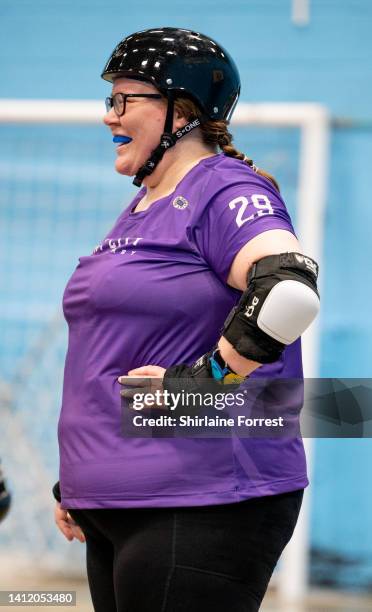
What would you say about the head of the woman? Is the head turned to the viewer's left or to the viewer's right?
to the viewer's left

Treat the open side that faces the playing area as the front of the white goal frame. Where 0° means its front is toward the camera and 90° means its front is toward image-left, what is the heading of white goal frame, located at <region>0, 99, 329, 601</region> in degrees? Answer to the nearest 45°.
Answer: approximately 0°

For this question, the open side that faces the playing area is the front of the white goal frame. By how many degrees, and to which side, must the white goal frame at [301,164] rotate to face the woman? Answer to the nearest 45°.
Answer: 0° — it already faces them
